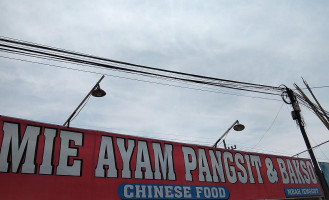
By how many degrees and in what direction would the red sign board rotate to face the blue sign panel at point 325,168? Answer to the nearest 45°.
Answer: approximately 90° to its left

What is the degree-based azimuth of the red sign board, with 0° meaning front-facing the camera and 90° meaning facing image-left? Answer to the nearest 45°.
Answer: approximately 315°
